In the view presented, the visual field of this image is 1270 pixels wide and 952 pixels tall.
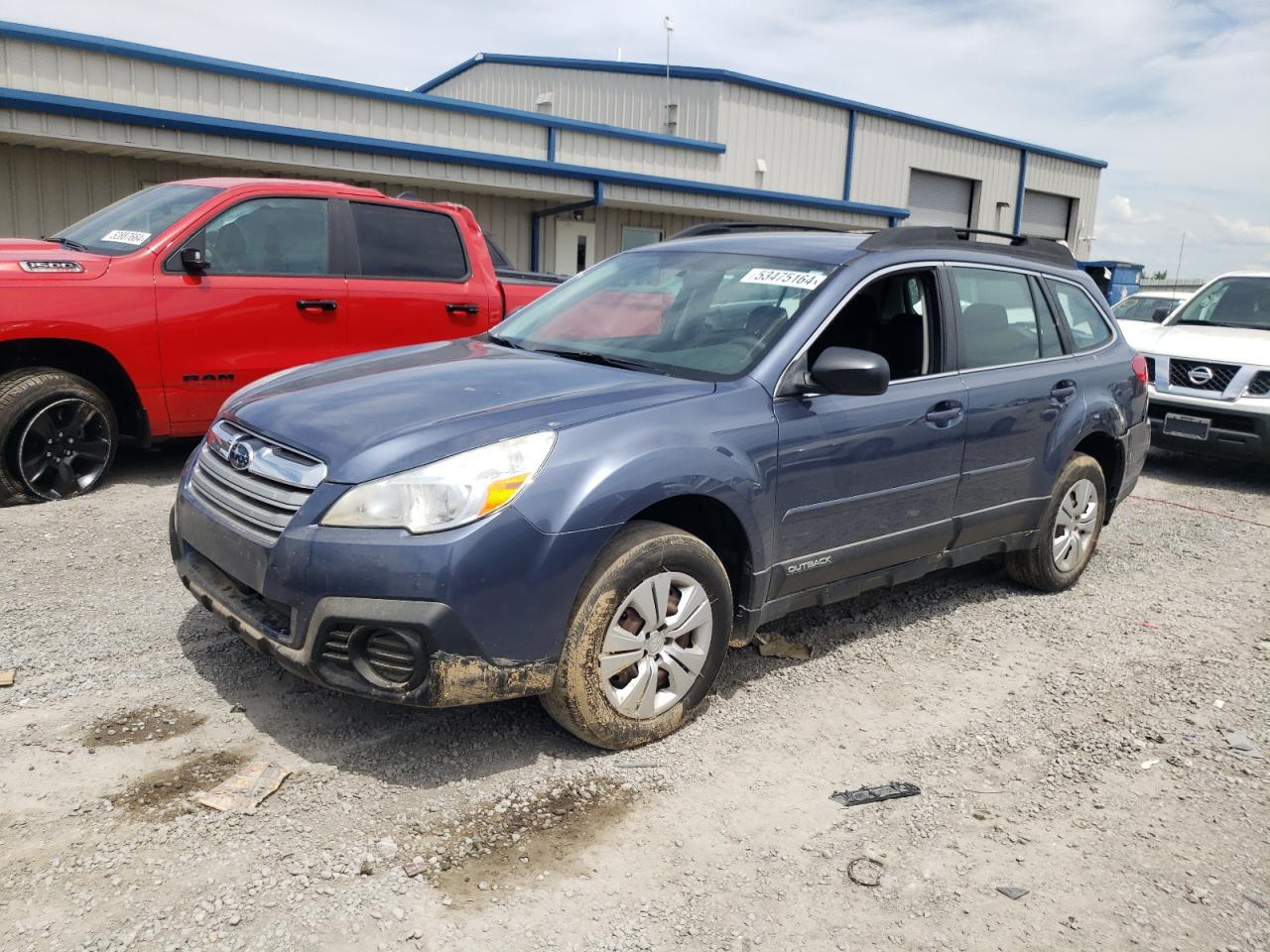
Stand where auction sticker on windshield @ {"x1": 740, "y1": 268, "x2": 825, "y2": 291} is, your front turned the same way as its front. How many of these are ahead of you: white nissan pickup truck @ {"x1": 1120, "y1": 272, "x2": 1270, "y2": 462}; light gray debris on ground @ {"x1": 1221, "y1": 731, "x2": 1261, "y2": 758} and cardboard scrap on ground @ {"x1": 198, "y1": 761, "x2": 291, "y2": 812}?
1

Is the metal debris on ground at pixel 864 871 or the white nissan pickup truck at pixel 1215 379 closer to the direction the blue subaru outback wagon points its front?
the metal debris on ground

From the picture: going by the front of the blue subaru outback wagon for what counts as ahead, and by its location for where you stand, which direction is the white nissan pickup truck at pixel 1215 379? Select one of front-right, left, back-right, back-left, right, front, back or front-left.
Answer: back

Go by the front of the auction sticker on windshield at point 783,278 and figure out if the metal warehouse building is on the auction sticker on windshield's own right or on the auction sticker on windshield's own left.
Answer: on the auction sticker on windshield's own right

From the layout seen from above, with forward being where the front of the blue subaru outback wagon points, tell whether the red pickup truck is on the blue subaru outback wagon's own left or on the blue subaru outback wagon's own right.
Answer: on the blue subaru outback wagon's own right

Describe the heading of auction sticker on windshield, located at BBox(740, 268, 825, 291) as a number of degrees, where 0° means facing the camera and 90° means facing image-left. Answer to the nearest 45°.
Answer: approximately 45°

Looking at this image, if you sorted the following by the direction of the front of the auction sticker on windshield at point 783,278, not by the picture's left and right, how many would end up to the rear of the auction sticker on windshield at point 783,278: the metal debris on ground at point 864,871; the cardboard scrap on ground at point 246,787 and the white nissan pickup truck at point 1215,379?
1

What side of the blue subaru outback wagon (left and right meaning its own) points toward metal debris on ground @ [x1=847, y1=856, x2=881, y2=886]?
left

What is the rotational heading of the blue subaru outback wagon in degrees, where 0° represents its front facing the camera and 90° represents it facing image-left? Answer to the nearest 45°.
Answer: approximately 45°

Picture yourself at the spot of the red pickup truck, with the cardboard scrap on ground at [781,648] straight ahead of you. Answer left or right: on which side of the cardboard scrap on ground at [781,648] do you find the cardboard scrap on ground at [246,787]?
right

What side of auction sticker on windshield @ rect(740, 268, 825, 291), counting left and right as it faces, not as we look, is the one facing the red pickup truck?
right

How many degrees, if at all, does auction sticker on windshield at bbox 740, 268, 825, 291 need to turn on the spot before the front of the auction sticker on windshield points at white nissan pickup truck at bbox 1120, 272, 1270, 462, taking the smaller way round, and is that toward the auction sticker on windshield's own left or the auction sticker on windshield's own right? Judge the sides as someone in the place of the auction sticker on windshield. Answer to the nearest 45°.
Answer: approximately 180°

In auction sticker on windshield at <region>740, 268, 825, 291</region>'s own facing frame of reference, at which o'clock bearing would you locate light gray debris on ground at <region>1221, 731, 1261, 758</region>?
The light gray debris on ground is roughly at 8 o'clock from the auction sticker on windshield.
